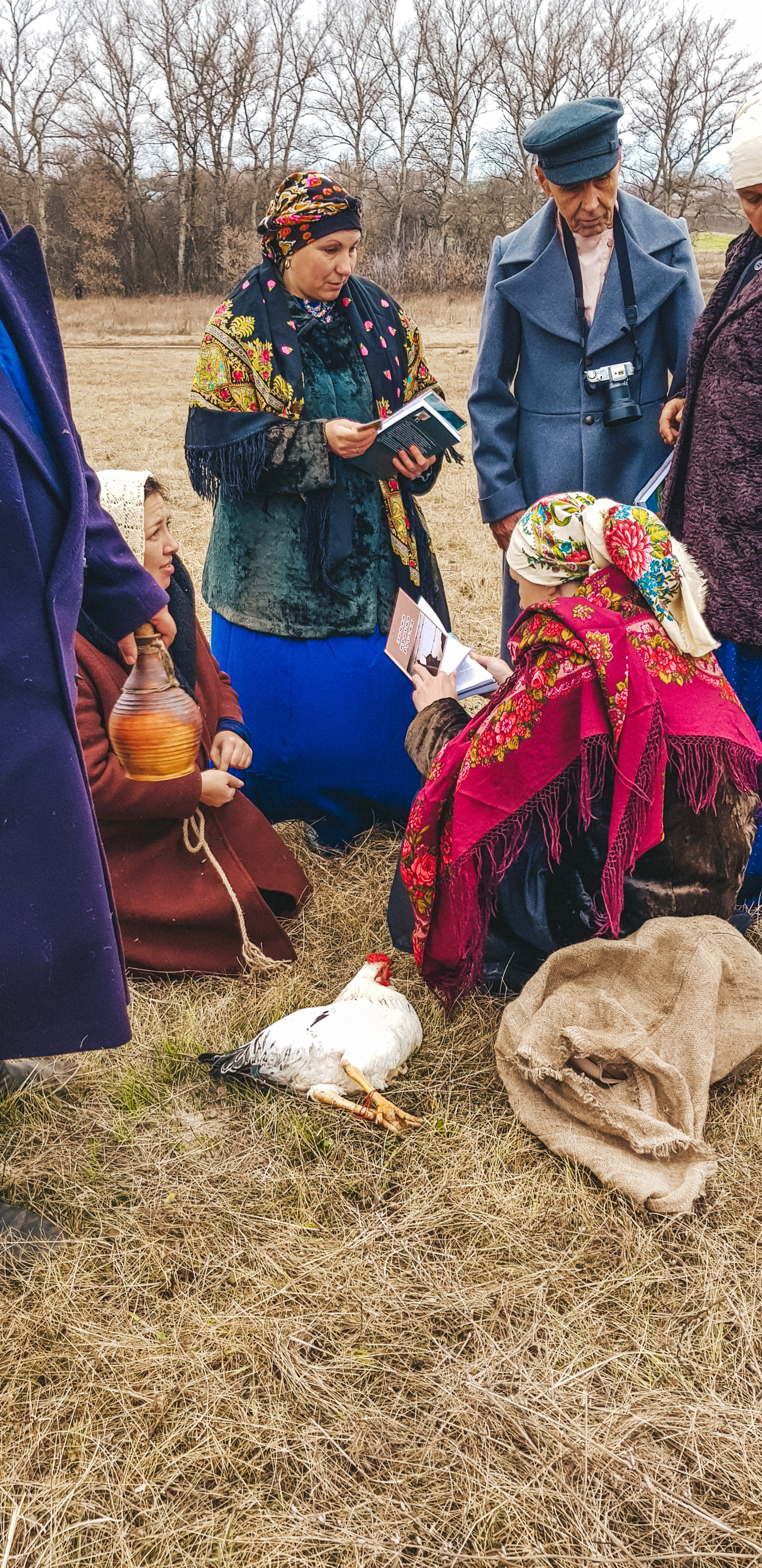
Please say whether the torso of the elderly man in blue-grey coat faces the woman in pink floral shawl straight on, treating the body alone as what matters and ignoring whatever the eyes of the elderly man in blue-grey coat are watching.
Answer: yes

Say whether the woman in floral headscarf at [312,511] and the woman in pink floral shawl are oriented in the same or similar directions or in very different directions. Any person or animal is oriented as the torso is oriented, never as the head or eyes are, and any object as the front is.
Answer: very different directions

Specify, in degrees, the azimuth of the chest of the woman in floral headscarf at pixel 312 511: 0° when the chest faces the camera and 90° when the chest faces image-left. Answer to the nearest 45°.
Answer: approximately 315°

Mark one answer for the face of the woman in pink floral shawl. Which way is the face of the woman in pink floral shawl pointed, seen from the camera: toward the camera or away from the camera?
away from the camera

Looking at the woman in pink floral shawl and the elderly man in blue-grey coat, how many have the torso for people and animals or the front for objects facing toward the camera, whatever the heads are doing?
1

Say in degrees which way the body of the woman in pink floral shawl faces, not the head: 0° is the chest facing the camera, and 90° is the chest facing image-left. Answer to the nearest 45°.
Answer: approximately 135°

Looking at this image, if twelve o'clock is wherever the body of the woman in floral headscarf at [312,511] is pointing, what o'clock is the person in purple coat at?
The person in purple coat is roughly at 2 o'clock from the woman in floral headscarf.

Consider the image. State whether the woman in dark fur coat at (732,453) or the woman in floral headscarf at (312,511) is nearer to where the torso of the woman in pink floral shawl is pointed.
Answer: the woman in floral headscarf

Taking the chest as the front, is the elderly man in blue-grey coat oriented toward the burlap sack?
yes

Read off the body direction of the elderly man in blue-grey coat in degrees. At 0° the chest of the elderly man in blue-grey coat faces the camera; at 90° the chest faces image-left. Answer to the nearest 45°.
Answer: approximately 0°
